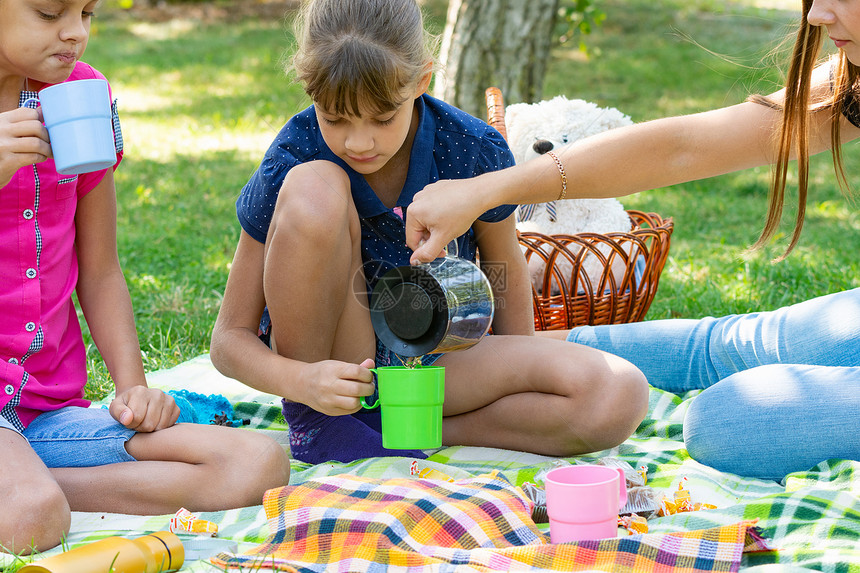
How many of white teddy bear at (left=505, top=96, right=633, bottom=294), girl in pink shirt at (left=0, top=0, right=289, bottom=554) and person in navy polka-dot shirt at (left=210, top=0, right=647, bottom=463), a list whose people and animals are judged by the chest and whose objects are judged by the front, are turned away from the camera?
0

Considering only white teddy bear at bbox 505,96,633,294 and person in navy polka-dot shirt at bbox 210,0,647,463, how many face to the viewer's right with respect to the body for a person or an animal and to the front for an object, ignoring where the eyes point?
0

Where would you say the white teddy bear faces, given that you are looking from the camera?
facing the viewer and to the left of the viewer

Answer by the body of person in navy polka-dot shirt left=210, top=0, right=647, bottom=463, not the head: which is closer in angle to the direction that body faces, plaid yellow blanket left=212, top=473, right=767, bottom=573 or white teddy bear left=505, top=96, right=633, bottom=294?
the plaid yellow blanket

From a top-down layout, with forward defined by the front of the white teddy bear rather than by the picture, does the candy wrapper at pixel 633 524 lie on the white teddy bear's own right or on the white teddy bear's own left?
on the white teddy bear's own left

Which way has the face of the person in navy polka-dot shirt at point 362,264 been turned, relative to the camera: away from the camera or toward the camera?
toward the camera

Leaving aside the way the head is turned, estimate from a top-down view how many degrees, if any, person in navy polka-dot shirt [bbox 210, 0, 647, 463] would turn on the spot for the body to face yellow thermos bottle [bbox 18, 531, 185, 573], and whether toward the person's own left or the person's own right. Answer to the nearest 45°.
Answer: approximately 45° to the person's own right

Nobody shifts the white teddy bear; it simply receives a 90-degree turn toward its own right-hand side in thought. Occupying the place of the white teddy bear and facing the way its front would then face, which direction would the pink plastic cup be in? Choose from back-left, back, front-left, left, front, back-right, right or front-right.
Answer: back-left

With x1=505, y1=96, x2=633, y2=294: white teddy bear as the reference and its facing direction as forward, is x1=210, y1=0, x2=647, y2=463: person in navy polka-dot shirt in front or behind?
in front

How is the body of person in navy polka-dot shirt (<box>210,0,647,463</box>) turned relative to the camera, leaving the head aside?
toward the camera

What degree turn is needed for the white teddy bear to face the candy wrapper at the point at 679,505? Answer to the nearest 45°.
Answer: approximately 45° to its left

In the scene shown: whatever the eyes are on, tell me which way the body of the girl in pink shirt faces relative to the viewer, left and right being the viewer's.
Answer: facing the viewer and to the right of the viewer

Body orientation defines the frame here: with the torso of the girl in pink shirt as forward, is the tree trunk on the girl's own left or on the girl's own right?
on the girl's own left

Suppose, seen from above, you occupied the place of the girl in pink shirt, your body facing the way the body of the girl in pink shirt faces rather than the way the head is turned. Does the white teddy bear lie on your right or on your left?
on your left

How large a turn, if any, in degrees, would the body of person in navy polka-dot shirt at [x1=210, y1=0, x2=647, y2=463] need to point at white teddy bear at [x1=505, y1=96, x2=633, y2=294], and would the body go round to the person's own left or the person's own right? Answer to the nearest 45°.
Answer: approximately 135° to the person's own left
